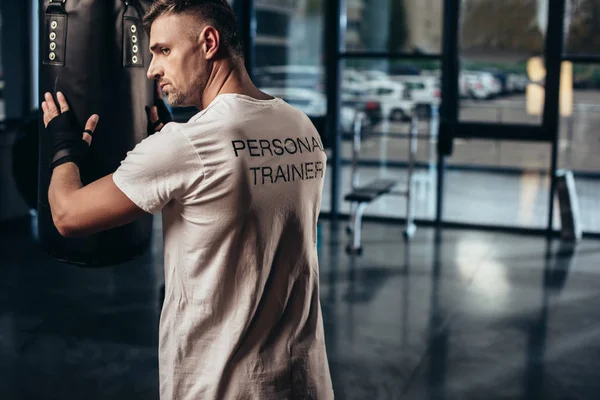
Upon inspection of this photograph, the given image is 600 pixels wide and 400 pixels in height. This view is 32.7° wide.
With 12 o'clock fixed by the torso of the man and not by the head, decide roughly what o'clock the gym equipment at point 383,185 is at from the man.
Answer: The gym equipment is roughly at 2 o'clock from the man.

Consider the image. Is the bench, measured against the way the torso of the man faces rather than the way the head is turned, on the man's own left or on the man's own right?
on the man's own right

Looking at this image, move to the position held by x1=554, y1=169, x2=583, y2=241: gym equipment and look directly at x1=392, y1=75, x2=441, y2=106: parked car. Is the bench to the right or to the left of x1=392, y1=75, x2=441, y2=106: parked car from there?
left

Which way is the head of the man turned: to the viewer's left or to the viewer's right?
to the viewer's left

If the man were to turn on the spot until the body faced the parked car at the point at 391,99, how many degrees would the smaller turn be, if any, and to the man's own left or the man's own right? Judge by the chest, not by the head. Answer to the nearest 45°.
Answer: approximately 45° to the man's own right

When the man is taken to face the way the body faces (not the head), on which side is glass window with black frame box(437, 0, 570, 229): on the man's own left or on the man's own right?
on the man's own right

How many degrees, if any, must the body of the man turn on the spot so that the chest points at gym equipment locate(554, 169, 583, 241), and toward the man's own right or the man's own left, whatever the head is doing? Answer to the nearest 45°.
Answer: approximately 90° to the man's own right

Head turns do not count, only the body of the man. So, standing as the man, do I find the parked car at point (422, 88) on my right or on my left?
on my right

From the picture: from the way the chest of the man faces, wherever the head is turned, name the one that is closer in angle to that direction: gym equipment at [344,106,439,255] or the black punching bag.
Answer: the black punching bag

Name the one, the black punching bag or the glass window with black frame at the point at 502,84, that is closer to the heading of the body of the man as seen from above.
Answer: the black punching bag

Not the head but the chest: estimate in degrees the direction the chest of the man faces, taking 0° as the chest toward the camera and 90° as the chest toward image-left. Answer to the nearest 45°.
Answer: approximately 135°
